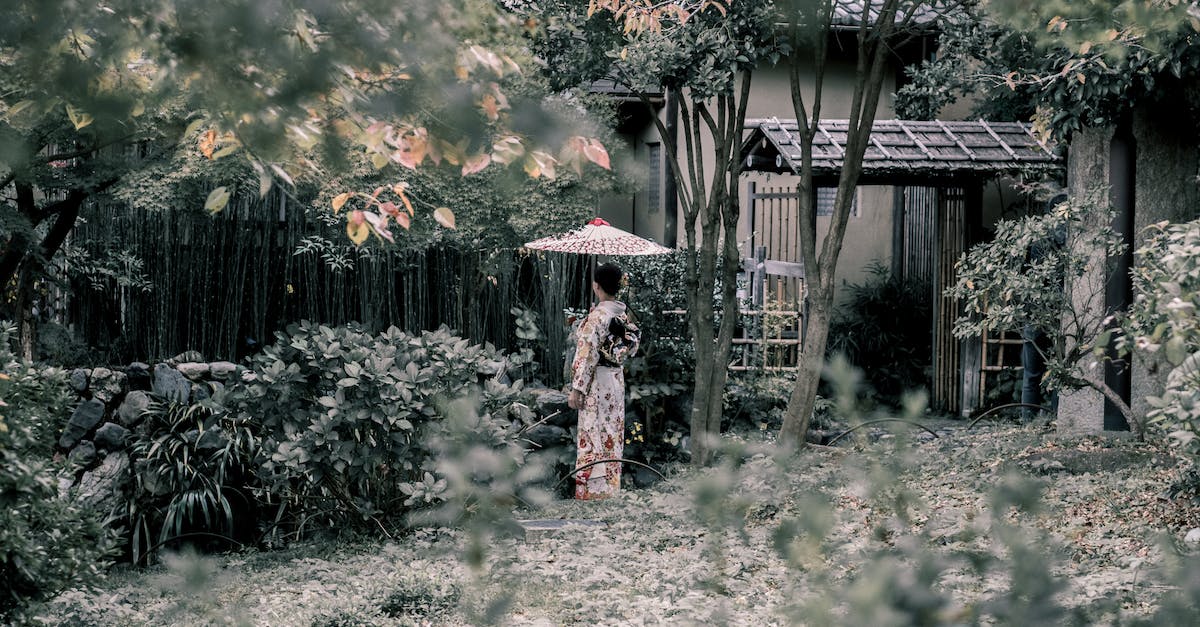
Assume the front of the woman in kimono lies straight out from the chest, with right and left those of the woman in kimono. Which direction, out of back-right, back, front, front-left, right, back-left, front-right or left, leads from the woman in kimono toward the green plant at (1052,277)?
back-right

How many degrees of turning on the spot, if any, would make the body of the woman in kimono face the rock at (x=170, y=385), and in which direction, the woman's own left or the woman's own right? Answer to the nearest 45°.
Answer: approximately 45° to the woman's own left

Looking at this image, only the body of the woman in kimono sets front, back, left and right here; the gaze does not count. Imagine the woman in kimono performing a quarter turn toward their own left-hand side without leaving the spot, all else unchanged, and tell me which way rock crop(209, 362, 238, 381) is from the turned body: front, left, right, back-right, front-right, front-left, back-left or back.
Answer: front-right

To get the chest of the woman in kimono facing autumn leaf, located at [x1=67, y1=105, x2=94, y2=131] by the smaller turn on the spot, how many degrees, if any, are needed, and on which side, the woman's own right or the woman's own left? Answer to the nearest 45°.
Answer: approximately 135° to the woman's own left

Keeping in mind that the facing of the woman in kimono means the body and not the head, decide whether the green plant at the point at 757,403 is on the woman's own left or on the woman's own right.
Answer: on the woman's own right

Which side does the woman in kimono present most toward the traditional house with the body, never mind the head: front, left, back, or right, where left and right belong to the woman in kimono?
right

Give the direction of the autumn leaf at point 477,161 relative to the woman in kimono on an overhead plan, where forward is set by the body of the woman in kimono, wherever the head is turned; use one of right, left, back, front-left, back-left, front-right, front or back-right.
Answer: back-left

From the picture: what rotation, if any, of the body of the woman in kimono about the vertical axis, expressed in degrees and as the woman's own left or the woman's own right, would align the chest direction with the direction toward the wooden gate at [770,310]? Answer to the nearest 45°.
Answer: approximately 90° to the woman's own right

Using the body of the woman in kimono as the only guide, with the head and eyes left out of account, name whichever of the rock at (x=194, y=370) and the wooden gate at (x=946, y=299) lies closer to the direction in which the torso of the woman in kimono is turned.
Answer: the rock

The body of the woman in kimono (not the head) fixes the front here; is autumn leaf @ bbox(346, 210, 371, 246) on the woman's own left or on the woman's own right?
on the woman's own left

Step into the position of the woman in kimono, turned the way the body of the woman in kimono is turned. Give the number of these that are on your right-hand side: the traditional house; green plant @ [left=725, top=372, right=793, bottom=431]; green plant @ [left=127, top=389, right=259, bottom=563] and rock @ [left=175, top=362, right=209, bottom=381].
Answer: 2

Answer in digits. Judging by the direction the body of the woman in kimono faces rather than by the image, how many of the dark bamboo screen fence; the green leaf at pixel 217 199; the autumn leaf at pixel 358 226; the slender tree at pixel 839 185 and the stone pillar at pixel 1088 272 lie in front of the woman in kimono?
1

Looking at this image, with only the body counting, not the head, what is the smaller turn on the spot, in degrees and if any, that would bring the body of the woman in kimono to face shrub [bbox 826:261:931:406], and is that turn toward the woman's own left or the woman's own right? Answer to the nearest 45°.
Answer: approximately 90° to the woman's own right

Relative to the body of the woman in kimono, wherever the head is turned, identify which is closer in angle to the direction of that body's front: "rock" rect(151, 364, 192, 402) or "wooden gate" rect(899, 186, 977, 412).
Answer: the rock

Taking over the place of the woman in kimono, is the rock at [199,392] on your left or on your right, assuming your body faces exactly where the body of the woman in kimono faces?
on your left

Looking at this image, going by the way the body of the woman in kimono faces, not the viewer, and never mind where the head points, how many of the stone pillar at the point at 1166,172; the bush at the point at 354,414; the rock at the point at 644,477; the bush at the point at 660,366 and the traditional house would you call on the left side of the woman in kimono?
1

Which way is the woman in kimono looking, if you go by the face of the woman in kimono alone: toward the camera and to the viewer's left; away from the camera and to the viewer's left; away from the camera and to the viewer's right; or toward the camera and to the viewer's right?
away from the camera and to the viewer's left

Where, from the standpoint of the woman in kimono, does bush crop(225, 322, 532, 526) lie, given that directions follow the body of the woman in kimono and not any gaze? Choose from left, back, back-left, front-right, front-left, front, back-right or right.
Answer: left

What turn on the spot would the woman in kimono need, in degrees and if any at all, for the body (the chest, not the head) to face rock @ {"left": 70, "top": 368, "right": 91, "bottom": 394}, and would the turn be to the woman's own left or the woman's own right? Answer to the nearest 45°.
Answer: approximately 45° to the woman's own left

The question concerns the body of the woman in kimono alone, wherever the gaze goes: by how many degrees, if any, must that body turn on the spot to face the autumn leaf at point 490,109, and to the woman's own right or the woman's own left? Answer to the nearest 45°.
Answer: approximately 135° to the woman's own left

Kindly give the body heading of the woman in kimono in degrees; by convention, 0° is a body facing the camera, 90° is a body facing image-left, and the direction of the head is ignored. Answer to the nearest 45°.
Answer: approximately 135°
